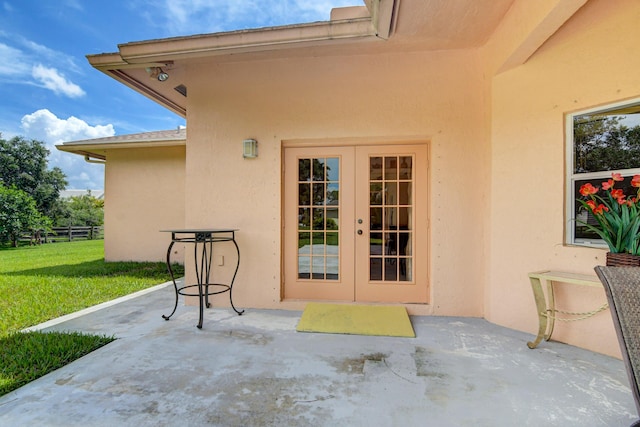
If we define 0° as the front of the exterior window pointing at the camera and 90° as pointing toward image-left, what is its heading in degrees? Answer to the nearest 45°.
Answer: approximately 45°

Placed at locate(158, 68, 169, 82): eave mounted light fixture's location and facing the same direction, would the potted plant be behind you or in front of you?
in front

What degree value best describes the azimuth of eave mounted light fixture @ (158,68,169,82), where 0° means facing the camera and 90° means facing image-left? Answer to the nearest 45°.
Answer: approximately 315°

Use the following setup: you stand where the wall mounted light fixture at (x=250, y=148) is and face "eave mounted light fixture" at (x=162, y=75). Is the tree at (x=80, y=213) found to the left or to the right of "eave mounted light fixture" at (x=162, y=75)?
right

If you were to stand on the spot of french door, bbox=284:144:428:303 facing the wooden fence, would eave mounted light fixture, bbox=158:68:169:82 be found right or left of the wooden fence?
left

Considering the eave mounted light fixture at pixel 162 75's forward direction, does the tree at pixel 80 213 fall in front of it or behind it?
behind

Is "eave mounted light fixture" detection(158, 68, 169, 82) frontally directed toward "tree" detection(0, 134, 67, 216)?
no
